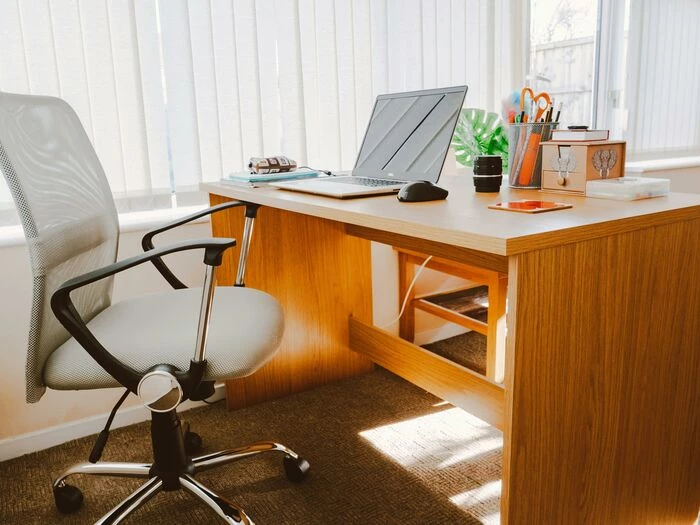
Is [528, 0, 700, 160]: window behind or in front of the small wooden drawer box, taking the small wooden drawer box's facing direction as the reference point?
behind

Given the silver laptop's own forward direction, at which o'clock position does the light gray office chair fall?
The light gray office chair is roughly at 12 o'clock from the silver laptop.

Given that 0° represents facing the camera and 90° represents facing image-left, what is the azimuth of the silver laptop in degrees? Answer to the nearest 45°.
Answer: approximately 45°

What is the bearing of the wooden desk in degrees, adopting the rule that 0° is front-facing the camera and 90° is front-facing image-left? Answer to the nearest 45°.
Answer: approximately 45°

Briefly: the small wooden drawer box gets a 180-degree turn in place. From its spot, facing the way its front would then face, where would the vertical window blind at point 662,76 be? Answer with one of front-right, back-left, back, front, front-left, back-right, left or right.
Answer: front-left

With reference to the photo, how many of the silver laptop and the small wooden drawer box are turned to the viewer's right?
0

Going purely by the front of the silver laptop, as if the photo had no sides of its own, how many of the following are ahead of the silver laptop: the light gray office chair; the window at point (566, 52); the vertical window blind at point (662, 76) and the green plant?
1

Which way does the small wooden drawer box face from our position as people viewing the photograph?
facing the viewer and to the left of the viewer

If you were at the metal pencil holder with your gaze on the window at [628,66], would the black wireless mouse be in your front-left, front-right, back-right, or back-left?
back-left
